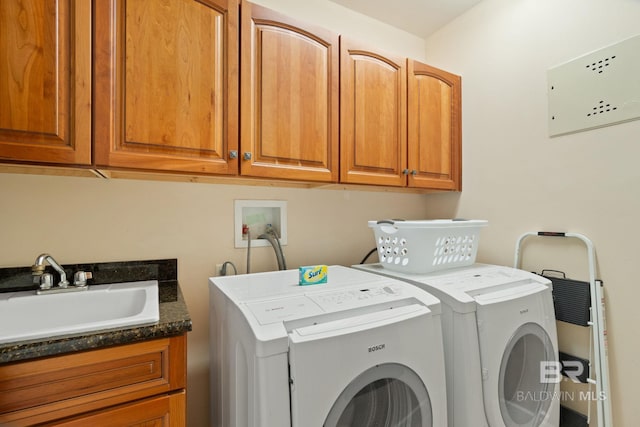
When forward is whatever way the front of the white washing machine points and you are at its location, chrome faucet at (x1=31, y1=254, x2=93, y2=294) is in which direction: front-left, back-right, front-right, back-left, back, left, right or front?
back-right

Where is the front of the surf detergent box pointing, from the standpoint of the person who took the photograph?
facing the viewer

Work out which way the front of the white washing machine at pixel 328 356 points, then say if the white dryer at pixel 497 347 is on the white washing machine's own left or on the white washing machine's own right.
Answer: on the white washing machine's own left

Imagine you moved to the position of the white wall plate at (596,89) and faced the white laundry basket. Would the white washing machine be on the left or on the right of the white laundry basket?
left

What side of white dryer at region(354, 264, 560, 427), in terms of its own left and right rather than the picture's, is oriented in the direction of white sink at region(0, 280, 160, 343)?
right

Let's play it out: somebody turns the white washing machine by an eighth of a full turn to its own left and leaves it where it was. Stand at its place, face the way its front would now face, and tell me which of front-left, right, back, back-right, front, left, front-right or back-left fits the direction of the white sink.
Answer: back

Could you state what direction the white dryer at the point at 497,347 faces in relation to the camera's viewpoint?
facing the viewer and to the right of the viewer

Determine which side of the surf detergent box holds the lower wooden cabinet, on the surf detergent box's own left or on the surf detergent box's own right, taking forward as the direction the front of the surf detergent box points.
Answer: on the surf detergent box's own right

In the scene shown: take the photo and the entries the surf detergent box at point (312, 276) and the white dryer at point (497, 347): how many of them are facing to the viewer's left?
0

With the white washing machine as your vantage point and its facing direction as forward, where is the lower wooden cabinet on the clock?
The lower wooden cabinet is roughly at 4 o'clock from the white washing machine.

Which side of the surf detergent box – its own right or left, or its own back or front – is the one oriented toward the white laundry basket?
left

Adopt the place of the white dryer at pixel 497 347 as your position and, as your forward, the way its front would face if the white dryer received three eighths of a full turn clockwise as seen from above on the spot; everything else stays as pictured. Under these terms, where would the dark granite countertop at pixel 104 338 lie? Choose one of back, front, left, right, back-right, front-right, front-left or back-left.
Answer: front-left

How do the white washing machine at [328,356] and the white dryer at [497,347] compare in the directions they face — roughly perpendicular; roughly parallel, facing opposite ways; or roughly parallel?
roughly parallel

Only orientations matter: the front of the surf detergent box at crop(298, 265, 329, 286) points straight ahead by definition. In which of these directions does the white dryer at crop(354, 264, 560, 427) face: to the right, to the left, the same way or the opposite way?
the same way

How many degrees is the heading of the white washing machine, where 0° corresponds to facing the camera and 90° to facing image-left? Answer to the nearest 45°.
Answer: approximately 315°
